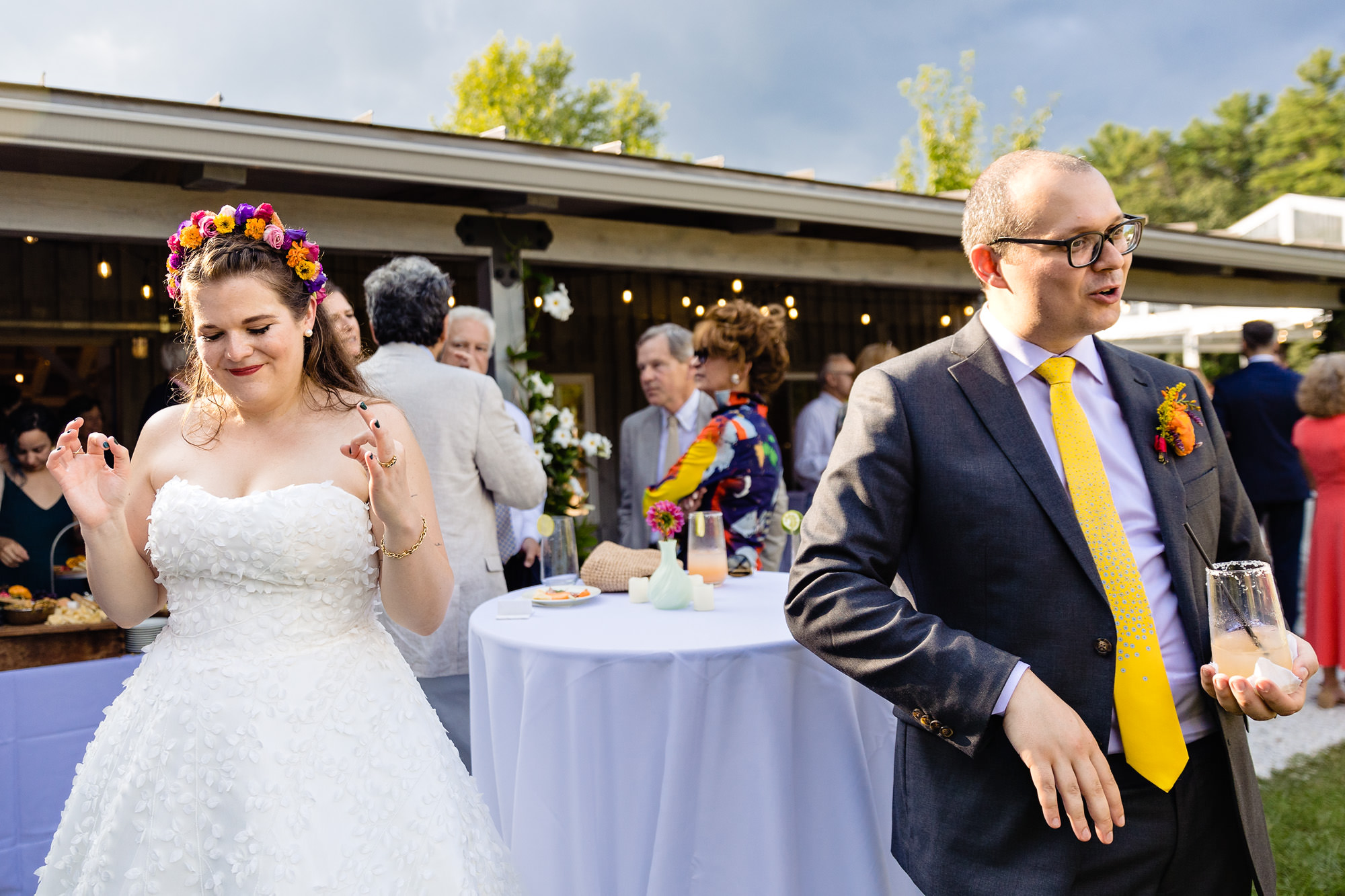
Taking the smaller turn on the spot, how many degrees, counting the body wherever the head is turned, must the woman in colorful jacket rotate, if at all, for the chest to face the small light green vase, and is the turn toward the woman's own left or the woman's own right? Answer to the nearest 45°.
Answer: approximately 90° to the woman's own left

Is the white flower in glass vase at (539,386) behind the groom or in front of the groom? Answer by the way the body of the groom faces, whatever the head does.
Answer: behind

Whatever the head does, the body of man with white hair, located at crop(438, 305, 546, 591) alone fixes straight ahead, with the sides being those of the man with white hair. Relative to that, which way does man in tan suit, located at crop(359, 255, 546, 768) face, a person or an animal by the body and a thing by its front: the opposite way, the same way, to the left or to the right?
the opposite way

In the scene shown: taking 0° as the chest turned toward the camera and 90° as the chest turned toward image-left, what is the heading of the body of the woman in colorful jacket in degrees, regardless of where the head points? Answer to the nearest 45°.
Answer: approximately 90°

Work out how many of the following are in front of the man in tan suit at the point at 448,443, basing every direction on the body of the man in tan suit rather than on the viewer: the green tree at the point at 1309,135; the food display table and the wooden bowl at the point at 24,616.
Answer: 1

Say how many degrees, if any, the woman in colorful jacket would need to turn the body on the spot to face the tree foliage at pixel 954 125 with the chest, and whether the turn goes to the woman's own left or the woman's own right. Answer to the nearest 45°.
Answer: approximately 90° to the woman's own right

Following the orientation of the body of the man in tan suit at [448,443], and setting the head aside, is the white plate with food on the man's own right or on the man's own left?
on the man's own right

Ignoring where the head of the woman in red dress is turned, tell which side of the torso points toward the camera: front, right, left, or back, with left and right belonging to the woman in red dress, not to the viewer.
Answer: back

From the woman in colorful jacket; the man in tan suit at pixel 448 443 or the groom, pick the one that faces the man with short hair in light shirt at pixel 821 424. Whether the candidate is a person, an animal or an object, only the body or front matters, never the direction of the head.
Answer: the man in tan suit

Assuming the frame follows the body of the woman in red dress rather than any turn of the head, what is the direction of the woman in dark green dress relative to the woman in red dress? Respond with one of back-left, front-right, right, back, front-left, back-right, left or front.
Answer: back-left

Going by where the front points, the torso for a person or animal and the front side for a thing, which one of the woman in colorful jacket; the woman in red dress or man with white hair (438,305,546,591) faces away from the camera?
the woman in red dress

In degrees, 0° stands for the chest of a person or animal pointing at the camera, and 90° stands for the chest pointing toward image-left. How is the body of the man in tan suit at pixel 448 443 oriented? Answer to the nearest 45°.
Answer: approximately 225°

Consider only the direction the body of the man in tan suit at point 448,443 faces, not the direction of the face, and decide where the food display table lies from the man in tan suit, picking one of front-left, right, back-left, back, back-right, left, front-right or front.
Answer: back-left

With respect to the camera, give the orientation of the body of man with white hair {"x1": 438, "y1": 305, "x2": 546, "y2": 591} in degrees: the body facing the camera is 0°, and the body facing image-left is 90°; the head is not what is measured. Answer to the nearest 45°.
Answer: approximately 45°
